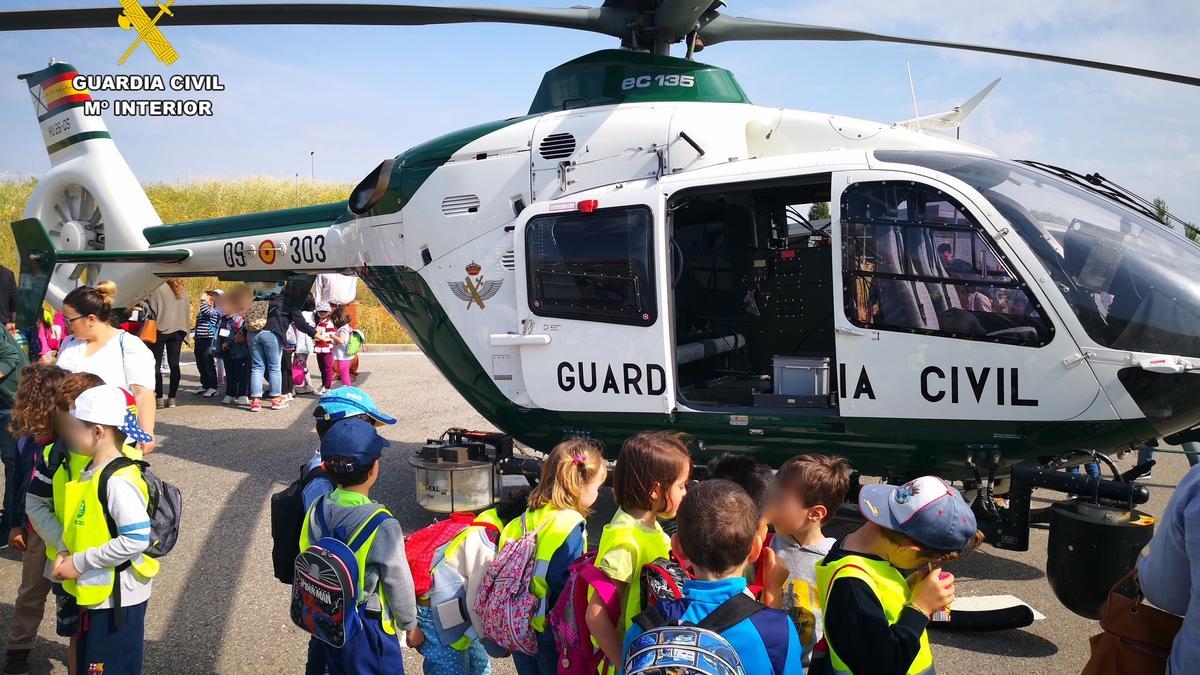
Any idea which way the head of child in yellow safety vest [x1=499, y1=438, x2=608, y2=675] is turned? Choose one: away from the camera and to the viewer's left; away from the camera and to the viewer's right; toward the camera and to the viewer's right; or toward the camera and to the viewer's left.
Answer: away from the camera and to the viewer's right

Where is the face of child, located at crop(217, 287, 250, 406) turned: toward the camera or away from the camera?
toward the camera

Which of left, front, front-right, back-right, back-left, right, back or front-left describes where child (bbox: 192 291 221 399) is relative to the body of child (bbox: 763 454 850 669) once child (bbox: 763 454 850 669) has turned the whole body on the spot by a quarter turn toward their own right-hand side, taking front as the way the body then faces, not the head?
front

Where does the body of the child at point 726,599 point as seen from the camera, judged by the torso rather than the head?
away from the camera

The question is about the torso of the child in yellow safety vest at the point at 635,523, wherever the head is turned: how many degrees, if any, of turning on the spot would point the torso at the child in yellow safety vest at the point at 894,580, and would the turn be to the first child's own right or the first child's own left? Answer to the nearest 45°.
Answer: approximately 45° to the first child's own right

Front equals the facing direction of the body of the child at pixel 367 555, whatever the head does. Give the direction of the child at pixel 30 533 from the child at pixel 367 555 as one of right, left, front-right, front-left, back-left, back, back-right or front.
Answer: left

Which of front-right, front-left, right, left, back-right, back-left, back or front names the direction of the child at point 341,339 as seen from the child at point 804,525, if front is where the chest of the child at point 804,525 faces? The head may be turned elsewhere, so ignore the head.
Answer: right

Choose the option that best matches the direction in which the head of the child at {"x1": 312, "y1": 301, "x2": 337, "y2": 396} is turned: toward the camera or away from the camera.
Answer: toward the camera

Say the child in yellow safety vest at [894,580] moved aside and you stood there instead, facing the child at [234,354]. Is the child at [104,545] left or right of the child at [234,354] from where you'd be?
left

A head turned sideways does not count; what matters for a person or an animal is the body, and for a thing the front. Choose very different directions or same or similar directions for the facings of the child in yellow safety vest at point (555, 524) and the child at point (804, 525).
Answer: very different directions

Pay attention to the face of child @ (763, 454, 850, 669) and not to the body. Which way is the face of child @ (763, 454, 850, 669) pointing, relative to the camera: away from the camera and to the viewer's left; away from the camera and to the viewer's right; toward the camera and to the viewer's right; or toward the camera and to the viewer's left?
toward the camera and to the viewer's left
